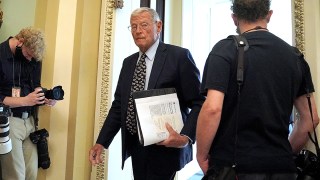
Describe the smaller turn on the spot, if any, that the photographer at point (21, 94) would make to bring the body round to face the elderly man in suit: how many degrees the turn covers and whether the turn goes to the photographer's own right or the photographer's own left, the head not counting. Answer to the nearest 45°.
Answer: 0° — they already face them

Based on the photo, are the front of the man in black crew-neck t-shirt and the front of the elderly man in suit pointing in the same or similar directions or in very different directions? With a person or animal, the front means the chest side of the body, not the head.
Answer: very different directions

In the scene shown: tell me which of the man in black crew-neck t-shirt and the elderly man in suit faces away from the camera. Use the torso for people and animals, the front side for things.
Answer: the man in black crew-neck t-shirt

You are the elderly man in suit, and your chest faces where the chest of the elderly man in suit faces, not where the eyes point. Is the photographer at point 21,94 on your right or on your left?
on your right

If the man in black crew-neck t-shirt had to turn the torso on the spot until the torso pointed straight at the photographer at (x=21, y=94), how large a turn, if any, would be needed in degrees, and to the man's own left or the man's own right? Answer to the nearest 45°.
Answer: approximately 90° to the man's own left

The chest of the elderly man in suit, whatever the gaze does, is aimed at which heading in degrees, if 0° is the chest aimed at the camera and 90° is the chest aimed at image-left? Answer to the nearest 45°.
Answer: approximately 45°

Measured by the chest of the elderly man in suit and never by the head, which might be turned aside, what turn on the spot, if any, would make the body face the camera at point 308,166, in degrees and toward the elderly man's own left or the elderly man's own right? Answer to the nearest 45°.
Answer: approximately 90° to the elderly man's own left

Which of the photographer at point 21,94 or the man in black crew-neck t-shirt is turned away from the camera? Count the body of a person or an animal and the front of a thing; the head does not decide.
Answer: the man in black crew-neck t-shirt

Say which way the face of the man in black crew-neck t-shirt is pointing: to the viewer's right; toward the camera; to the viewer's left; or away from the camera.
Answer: away from the camera

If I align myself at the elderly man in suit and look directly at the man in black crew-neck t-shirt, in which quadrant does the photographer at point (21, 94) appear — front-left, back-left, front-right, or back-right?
back-right

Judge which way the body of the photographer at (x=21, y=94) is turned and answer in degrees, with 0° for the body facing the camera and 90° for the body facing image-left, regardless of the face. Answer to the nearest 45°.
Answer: approximately 315°

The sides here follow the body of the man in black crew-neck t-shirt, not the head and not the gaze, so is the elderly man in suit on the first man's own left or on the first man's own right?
on the first man's own left

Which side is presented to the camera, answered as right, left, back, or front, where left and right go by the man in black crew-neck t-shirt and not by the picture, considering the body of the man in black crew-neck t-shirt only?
back

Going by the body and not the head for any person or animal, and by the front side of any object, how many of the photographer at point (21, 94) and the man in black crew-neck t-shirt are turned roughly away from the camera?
1

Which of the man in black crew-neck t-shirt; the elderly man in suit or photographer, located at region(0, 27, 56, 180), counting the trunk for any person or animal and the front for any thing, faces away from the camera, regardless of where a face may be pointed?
the man in black crew-neck t-shirt

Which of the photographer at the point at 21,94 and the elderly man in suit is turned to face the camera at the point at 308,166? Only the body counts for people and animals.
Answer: the photographer
